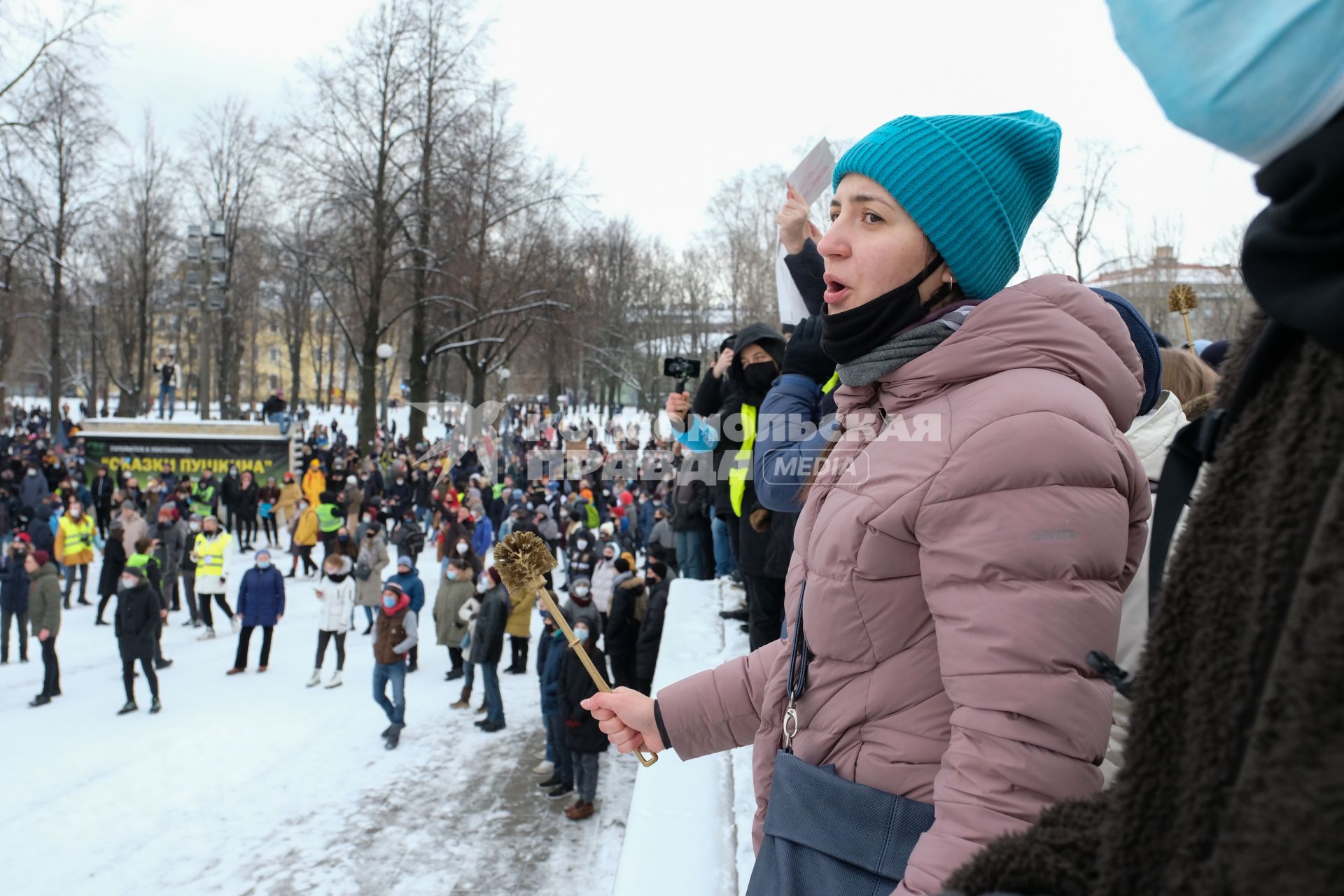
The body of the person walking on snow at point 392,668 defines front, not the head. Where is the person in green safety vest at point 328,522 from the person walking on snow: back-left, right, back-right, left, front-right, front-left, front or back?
back-right

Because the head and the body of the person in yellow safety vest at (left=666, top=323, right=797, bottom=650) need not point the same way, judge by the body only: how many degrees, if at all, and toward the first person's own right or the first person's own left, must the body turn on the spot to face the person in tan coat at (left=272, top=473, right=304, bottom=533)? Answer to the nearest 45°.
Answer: approximately 90° to the first person's own right

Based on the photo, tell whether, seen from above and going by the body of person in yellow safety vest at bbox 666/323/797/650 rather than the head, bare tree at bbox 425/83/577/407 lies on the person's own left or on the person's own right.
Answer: on the person's own right

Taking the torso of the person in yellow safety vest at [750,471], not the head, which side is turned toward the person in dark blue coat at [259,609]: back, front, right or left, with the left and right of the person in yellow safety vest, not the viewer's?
right

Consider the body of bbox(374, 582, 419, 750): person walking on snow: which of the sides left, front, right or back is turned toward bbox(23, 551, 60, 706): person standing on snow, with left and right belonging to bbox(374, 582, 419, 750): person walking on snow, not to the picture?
right

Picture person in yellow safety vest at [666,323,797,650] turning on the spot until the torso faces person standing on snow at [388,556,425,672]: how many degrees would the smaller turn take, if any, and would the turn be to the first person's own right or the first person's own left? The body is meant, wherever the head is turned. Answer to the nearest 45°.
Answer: approximately 90° to the first person's own right

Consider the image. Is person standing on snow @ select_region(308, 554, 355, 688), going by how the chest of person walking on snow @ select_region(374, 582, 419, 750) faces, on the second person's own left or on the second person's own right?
on the second person's own right

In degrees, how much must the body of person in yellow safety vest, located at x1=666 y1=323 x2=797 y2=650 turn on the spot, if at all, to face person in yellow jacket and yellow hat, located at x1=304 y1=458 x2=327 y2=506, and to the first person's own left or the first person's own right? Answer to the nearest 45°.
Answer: approximately 90° to the first person's own right

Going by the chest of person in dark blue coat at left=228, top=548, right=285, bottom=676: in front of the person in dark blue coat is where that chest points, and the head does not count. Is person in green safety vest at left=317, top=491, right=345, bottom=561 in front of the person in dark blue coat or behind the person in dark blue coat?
behind

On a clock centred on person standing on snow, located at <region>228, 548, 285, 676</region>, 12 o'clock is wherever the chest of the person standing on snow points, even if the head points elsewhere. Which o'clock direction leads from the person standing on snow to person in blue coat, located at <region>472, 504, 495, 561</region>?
The person in blue coat is roughly at 8 o'clock from the person standing on snow.
